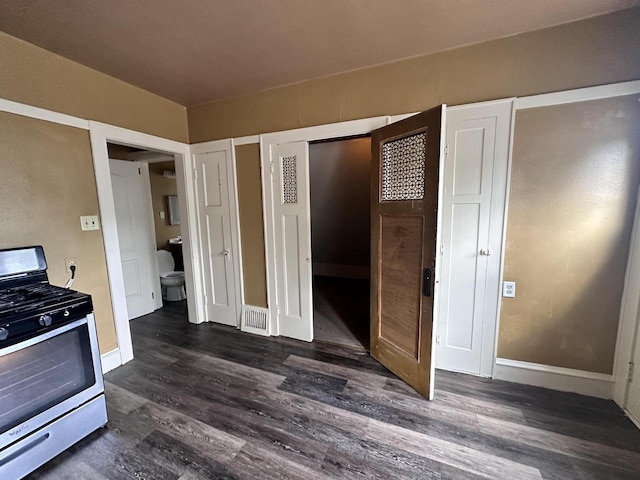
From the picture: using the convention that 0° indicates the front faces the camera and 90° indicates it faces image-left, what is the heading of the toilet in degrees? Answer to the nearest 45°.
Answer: approximately 315°

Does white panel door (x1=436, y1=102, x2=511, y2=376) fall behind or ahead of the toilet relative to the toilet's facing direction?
ahead

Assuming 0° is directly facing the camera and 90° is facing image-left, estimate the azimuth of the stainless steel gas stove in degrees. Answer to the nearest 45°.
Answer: approximately 315°

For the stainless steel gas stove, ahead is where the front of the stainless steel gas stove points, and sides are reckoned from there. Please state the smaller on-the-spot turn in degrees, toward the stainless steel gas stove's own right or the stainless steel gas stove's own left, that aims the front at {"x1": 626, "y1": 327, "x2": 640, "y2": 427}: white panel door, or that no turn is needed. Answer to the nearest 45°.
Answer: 0° — it already faces it

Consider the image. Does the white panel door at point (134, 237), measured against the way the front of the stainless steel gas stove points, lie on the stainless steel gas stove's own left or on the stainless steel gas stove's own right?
on the stainless steel gas stove's own left

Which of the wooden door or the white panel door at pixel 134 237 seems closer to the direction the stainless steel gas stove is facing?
the wooden door
